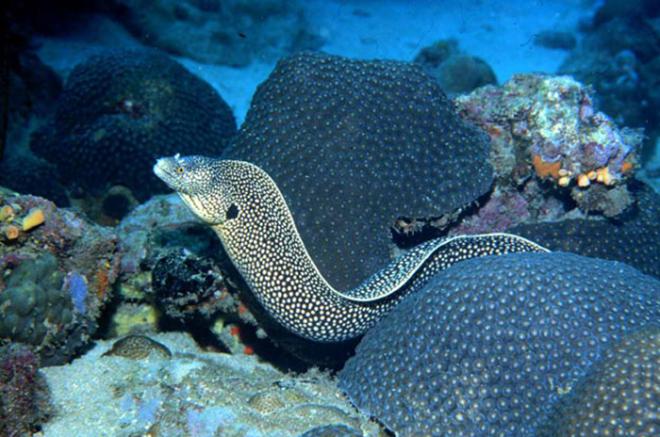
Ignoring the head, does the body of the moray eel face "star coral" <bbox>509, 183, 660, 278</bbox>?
no

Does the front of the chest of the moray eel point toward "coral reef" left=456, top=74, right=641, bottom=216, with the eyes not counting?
no

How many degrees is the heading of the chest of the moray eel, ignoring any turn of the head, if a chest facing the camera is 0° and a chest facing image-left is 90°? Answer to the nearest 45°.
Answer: approximately 90°

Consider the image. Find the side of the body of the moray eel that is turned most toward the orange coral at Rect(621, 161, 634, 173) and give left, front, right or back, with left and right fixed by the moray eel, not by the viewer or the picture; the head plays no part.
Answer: back

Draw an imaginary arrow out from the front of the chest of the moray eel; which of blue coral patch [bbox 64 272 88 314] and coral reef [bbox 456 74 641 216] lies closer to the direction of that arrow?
the blue coral patch

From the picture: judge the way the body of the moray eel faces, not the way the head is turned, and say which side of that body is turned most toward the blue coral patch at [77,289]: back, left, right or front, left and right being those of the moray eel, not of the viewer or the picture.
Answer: front

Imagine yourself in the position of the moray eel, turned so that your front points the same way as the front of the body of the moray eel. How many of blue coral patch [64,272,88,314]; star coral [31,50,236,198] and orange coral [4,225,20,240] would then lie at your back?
0

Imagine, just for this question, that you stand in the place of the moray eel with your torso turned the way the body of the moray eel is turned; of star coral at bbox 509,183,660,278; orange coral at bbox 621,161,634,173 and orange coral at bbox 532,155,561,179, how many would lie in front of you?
0

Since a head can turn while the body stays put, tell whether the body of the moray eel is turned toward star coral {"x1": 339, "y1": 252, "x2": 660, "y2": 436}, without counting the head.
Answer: no

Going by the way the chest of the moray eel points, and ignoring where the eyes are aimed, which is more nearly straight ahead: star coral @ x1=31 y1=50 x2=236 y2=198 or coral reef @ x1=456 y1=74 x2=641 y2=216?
the star coral
